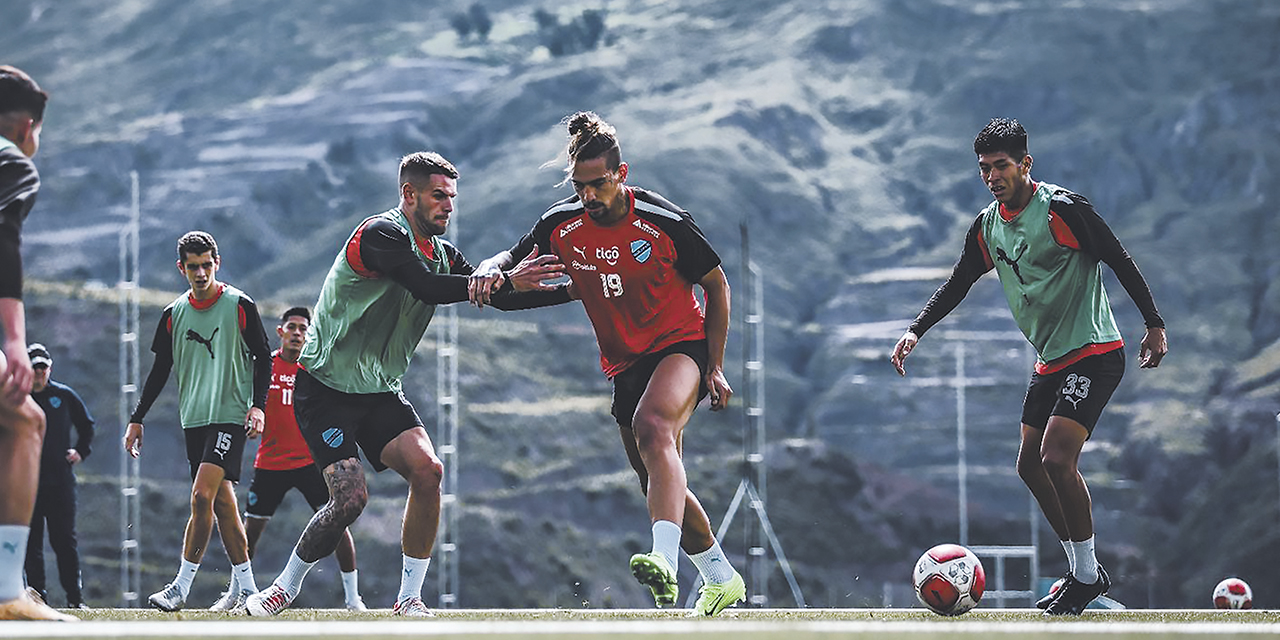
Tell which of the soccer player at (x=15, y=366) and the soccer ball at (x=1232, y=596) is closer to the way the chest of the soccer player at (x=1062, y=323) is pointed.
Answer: the soccer player

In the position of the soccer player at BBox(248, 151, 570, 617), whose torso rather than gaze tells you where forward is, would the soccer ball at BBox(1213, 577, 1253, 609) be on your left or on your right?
on your left

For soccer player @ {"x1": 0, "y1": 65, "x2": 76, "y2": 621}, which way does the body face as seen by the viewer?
to the viewer's right

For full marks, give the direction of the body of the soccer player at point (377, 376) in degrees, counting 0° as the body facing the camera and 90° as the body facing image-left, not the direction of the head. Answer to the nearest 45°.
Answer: approximately 315°

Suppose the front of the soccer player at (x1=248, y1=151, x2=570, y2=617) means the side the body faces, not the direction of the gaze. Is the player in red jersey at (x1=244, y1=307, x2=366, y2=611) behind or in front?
behind

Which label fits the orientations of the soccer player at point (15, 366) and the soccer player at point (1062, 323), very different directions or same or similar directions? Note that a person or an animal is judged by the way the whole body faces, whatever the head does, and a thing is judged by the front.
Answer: very different directions

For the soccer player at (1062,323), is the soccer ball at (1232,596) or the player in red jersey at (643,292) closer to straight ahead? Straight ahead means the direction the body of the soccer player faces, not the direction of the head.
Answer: the player in red jersey

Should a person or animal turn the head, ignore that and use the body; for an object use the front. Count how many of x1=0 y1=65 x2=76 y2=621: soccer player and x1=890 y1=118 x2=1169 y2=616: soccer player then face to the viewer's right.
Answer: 1
